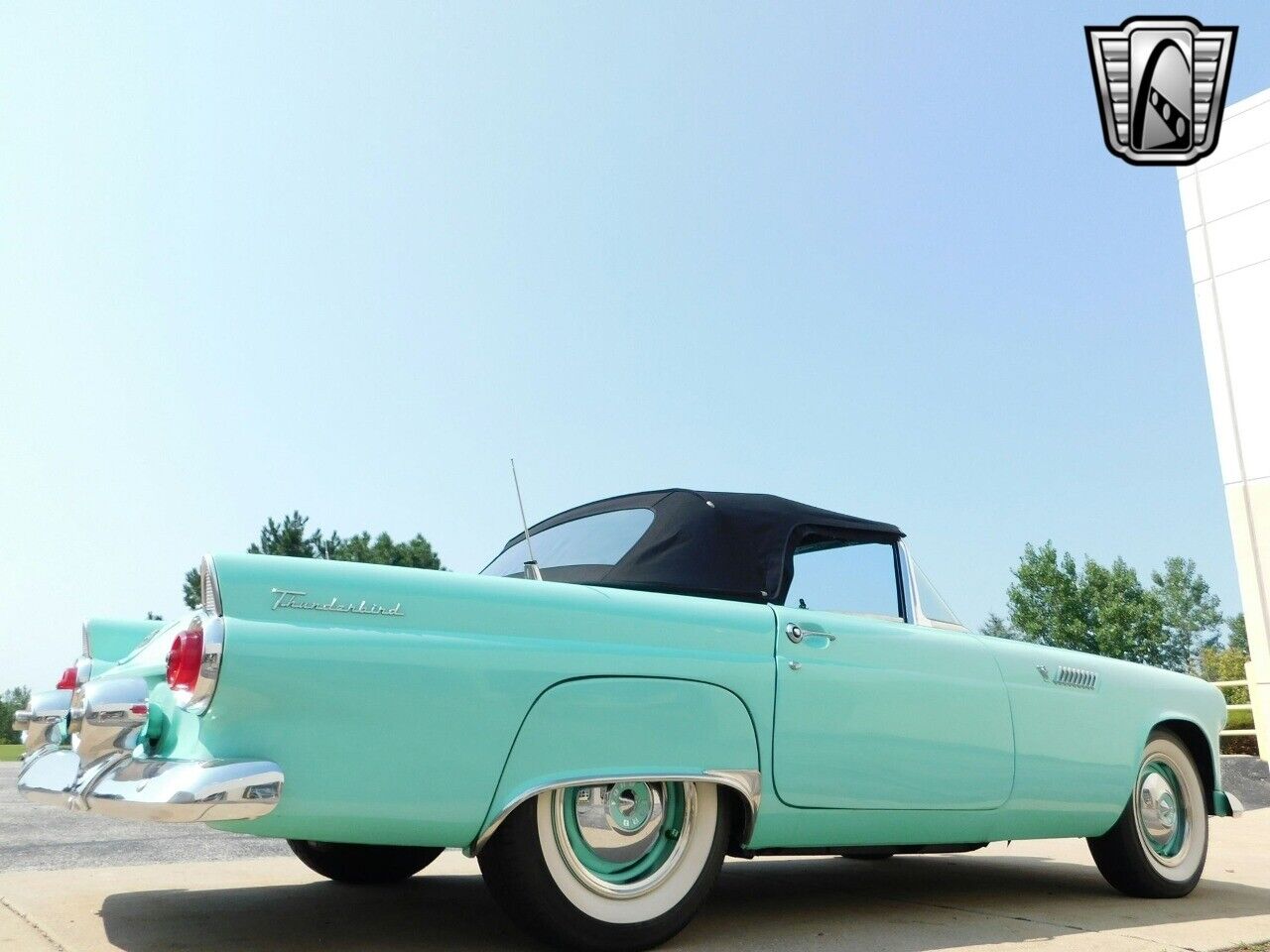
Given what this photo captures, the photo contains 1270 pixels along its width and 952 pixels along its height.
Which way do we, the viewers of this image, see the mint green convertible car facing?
facing away from the viewer and to the right of the viewer
